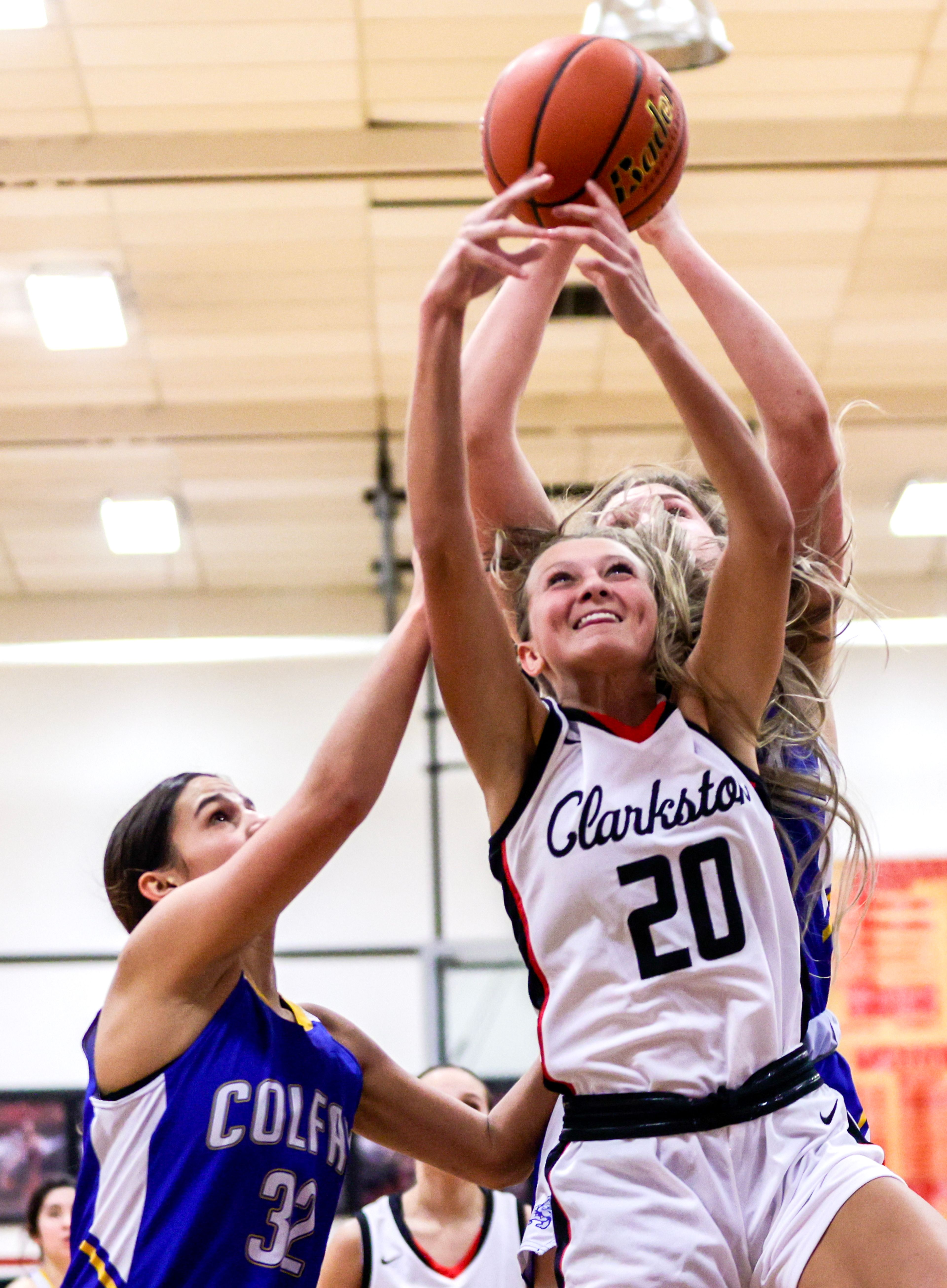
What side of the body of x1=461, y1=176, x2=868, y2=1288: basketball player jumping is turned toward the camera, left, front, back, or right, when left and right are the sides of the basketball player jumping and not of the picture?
front

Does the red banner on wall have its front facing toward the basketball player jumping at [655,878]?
yes

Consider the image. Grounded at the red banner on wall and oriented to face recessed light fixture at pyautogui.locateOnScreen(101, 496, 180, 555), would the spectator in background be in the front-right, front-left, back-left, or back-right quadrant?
front-left

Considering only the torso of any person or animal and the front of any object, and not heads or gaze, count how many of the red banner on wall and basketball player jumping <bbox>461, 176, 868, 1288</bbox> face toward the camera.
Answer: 2

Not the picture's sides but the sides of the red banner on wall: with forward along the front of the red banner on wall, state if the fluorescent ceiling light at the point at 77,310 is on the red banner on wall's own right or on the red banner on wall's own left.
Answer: on the red banner on wall's own right

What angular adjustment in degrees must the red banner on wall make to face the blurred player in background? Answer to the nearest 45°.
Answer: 0° — it already faces them

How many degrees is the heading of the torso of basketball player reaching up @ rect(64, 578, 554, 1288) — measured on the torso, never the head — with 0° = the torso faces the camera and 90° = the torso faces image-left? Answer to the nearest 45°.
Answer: approximately 315°

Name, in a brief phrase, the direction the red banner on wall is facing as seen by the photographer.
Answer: facing the viewer
